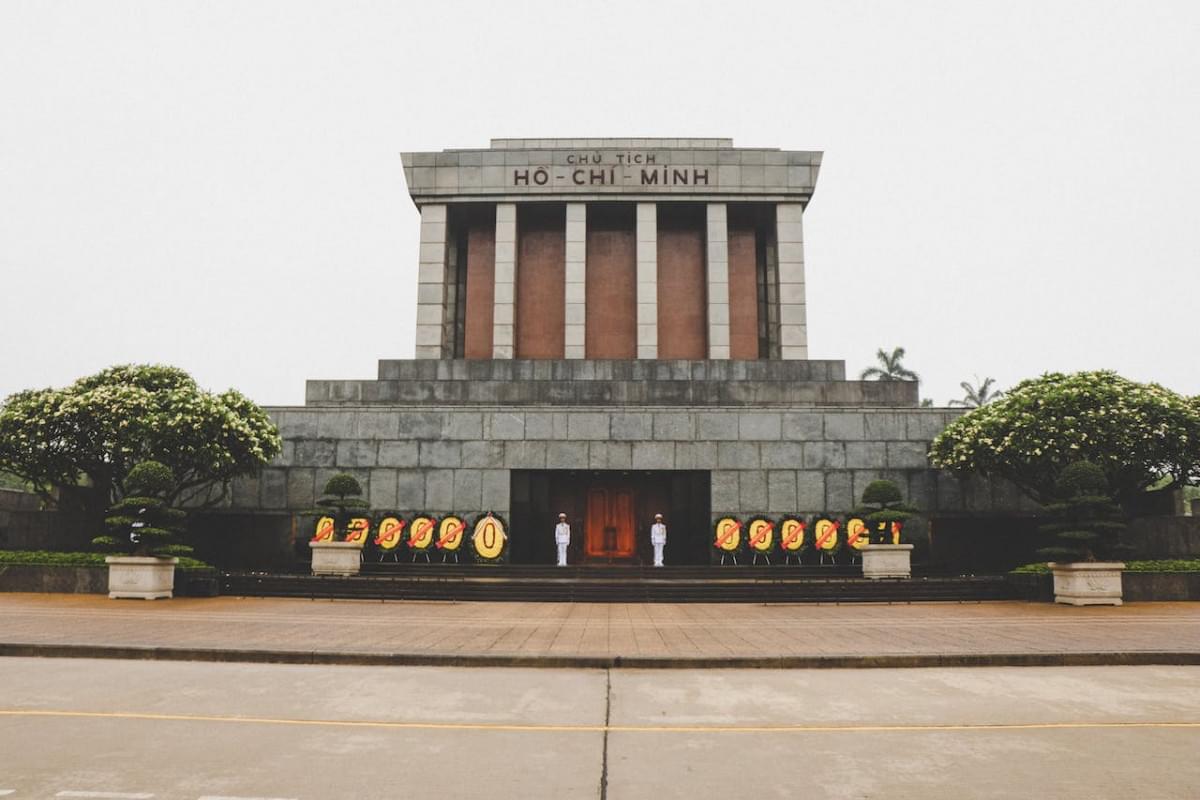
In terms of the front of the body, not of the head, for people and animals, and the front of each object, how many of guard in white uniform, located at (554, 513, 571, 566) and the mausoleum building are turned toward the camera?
2

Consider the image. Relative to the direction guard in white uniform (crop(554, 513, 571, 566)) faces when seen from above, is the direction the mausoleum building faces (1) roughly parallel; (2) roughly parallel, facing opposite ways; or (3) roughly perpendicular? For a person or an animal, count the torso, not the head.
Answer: roughly parallel

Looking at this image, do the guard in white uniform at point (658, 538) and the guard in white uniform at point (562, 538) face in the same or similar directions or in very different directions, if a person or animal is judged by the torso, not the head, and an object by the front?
same or similar directions

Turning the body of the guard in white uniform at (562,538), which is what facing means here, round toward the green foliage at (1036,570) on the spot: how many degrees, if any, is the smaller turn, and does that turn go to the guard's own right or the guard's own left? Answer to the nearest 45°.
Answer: approximately 45° to the guard's own left

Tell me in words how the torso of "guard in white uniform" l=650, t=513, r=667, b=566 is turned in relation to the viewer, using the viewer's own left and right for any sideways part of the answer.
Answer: facing the viewer

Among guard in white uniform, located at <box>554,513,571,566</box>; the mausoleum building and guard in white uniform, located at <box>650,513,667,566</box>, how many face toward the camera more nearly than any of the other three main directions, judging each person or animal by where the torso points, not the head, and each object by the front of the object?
3

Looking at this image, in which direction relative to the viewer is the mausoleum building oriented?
toward the camera

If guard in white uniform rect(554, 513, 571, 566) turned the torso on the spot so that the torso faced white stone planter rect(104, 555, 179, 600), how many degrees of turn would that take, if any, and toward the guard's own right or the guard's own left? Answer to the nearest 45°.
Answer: approximately 45° to the guard's own right

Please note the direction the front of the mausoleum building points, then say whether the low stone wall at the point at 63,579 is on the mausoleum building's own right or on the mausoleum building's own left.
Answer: on the mausoleum building's own right

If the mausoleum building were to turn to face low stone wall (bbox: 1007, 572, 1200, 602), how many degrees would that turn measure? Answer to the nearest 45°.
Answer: approximately 45° to its left

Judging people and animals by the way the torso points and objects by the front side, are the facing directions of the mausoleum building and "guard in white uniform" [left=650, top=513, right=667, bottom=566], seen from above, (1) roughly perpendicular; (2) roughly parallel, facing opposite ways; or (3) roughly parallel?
roughly parallel

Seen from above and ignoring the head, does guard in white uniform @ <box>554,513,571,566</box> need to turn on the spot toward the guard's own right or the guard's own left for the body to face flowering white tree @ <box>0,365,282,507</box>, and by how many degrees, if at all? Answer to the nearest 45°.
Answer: approximately 90° to the guard's own right

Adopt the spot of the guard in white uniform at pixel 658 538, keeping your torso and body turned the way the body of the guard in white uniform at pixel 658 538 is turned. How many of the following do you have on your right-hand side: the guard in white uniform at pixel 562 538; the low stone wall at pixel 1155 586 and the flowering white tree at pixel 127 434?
2

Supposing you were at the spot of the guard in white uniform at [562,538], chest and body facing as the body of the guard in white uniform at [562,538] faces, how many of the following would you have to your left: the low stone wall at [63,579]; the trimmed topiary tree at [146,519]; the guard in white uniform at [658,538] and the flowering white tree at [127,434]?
1

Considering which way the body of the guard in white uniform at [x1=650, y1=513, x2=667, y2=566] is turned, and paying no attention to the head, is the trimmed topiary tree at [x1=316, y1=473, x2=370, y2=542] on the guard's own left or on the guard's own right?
on the guard's own right

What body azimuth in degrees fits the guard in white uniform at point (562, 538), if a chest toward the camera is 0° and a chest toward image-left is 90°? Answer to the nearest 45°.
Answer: approximately 0°

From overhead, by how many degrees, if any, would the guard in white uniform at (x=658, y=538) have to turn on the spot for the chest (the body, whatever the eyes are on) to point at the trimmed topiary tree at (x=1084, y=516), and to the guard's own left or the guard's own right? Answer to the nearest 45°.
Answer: approximately 45° to the guard's own left
